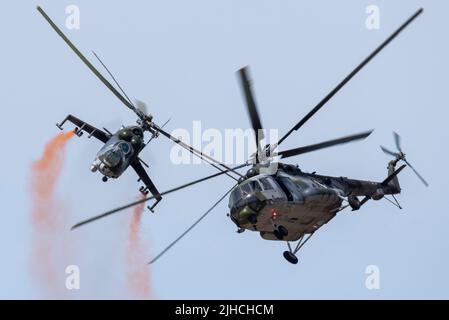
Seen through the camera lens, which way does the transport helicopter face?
facing the viewer and to the left of the viewer

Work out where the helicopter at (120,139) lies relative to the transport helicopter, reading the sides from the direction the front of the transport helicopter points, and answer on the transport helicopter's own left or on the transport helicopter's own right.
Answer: on the transport helicopter's own right
